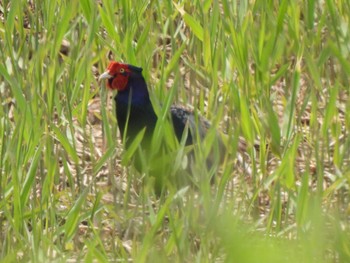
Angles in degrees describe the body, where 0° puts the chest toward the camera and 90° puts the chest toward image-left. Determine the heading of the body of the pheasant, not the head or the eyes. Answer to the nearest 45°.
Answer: approximately 90°
